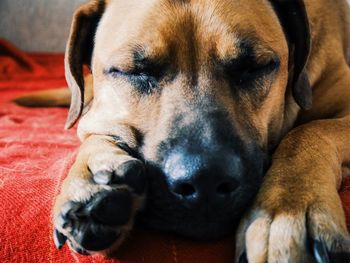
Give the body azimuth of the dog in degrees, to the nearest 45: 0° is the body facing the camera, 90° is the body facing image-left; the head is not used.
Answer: approximately 0°
